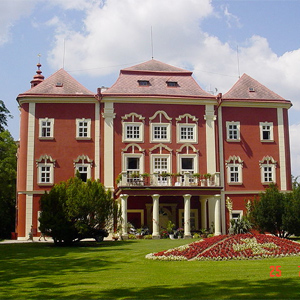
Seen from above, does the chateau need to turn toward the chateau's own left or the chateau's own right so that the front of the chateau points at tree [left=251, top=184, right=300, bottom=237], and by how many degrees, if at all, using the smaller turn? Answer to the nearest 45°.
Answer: approximately 45° to the chateau's own left

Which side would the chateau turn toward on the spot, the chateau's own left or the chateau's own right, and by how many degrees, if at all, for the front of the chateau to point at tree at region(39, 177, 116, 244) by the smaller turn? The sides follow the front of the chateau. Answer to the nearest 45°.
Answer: approximately 45° to the chateau's own right

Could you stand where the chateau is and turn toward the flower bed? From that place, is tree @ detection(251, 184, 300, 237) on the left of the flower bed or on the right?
left

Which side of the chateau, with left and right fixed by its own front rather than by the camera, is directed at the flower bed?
front

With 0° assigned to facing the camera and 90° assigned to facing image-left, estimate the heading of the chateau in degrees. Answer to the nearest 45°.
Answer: approximately 0°

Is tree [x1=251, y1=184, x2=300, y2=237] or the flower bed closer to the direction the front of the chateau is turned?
the flower bed

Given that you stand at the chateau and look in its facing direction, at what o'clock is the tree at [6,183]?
The tree is roughly at 4 o'clock from the chateau.
